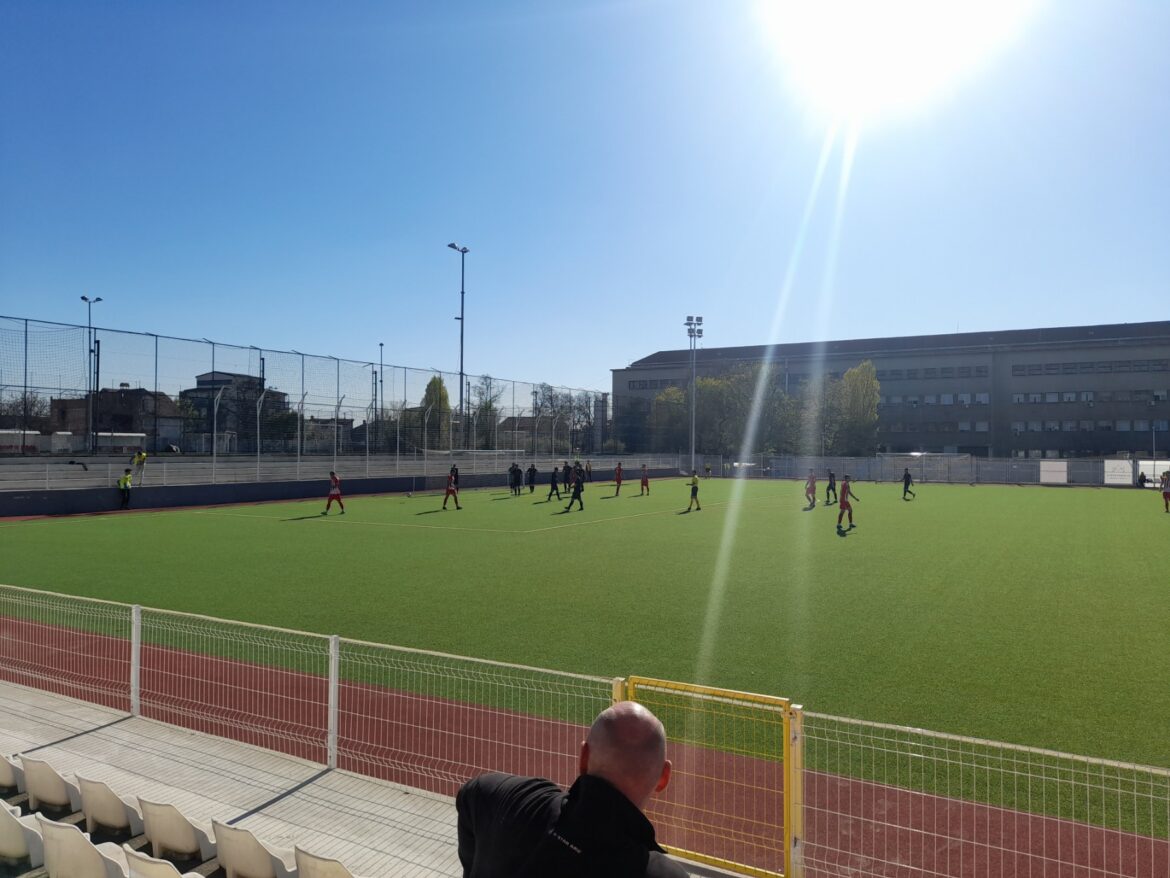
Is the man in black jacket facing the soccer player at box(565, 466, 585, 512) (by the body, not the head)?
yes

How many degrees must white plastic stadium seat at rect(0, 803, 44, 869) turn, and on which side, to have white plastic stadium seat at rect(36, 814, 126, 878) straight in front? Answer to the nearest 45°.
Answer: approximately 135° to its right

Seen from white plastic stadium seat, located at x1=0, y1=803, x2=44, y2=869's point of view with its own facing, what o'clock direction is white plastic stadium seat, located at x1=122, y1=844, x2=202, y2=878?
white plastic stadium seat, located at x1=122, y1=844, x2=202, y2=878 is roughly at 4 o'clock from white plastic stadium seat, located at x1=0, y1=803, x2=44, y2=869.

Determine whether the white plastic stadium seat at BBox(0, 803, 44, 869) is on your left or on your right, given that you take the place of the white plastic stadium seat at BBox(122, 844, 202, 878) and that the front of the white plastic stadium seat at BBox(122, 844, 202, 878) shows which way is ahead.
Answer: on your left

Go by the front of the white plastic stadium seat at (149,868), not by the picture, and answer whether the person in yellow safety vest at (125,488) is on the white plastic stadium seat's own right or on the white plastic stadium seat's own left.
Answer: on the white plastic stadium seat's own left

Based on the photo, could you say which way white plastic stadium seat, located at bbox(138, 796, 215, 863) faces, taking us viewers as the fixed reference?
facing away from the viewer and to the right of the viewer

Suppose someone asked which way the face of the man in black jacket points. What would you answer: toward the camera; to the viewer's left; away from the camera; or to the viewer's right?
away from the camera

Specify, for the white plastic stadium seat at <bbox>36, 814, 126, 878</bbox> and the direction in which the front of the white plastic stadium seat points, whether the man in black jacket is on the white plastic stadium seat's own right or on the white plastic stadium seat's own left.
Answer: on the white plastic stadium seat's own right

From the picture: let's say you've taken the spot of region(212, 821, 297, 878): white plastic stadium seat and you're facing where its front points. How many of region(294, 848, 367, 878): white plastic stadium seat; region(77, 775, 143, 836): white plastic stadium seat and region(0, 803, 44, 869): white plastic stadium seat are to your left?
2

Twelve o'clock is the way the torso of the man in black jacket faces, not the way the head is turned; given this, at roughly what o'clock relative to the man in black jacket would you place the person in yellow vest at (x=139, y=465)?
The person in yellow vest is roughly at 11 o'clock from the man in black jacket.
